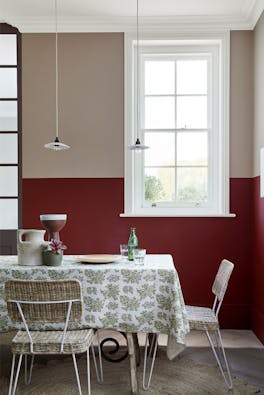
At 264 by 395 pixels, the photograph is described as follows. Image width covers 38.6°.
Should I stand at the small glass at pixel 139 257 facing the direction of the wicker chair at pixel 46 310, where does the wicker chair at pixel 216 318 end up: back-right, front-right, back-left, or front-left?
back-left

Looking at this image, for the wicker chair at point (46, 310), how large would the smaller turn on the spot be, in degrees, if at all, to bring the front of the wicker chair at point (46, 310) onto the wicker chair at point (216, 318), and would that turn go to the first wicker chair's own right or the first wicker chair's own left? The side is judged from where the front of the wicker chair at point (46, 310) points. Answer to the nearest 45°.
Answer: approximately 90° to the first wicker chair's own right

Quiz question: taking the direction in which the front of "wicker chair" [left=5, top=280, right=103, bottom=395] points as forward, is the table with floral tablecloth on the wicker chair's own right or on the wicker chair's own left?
on the wicker chair's own right

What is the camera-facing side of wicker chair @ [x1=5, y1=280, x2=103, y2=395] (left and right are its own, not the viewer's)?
back

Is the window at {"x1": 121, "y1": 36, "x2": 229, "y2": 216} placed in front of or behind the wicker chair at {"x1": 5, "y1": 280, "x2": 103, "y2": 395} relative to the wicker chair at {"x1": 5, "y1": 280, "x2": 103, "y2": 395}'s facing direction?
in front
